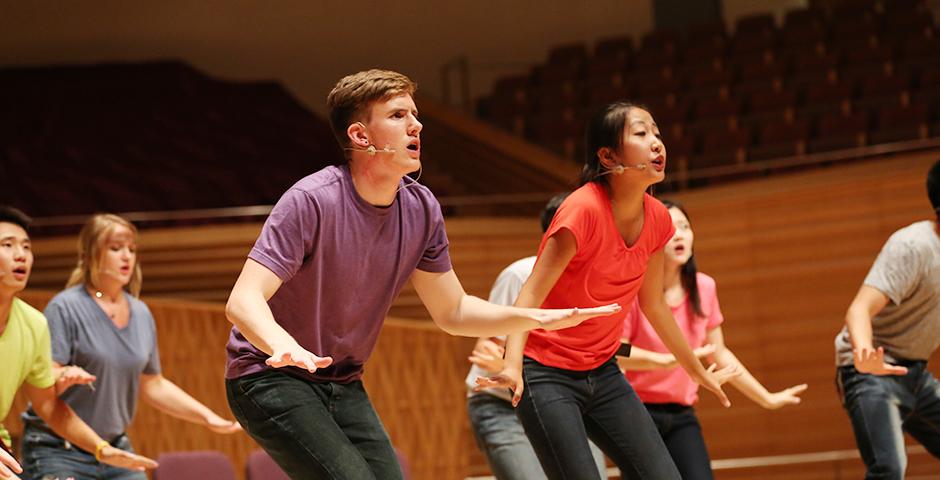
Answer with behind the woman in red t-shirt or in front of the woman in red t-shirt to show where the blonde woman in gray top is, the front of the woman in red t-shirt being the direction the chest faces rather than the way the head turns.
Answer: behind

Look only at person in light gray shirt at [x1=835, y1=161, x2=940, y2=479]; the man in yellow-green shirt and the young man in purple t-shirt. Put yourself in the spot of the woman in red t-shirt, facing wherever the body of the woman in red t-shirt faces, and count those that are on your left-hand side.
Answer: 1

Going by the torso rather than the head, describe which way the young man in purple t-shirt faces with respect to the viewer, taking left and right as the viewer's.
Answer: facing the viewer and to the right of the viewer

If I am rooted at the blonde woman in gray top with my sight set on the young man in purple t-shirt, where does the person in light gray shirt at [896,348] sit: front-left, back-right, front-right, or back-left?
front-left

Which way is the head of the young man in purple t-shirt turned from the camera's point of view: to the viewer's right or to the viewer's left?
to the viewer's right

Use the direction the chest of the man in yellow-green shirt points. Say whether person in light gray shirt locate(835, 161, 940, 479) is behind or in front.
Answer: in front

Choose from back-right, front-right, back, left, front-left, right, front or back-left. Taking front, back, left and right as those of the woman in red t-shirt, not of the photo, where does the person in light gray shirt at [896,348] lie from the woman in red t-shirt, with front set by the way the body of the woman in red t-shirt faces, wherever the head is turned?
left

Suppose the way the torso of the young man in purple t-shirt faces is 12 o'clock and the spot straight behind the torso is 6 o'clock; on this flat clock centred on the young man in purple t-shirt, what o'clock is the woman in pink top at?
The woman in pink top is roughly at 9 o'clock from the young man in purple t-shirt.

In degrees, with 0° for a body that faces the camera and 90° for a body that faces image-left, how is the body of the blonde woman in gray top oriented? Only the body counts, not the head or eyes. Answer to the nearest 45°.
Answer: approximately 315°

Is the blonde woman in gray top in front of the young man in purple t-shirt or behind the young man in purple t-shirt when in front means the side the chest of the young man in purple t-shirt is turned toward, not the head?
behind

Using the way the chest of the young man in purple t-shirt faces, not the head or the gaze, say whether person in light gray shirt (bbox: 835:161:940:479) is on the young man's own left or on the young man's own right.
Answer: on the young man's own left

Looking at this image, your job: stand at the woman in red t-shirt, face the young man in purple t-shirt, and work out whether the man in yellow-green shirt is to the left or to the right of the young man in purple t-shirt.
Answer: right
